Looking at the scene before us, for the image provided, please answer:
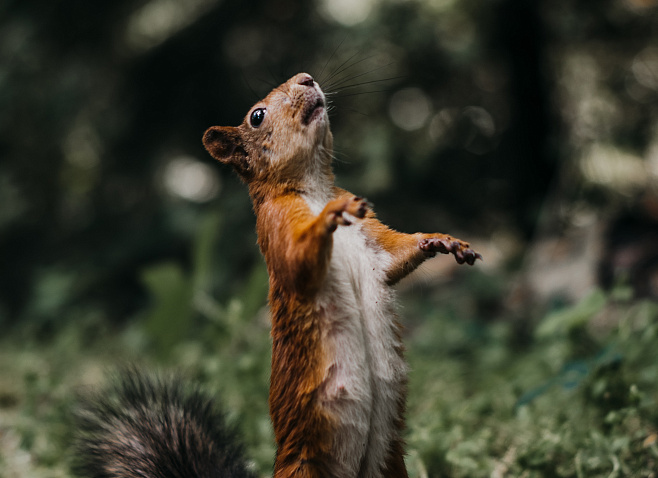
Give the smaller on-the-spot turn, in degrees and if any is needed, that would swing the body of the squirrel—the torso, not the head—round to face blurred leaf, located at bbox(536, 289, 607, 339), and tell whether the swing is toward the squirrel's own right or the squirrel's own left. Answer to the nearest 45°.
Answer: approximately 90° to the squirrel's own left

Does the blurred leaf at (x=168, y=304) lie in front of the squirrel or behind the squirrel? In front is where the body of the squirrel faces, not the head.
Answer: behind

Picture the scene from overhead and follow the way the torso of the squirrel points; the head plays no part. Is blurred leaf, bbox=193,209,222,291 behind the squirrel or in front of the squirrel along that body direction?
behind

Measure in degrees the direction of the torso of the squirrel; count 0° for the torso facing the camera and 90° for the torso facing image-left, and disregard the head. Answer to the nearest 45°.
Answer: approximately 315°
